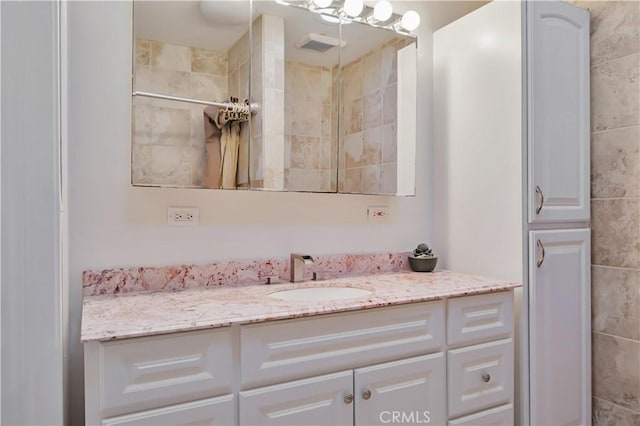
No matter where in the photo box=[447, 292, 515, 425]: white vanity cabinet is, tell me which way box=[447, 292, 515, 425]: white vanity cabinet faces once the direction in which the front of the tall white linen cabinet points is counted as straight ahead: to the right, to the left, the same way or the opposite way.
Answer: the same way

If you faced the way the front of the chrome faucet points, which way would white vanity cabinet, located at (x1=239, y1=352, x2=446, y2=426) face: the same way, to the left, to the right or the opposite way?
the same way

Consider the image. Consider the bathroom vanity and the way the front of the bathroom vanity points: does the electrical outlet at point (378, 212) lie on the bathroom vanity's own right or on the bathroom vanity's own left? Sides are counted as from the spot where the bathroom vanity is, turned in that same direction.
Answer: on the bathroom vanity's own left

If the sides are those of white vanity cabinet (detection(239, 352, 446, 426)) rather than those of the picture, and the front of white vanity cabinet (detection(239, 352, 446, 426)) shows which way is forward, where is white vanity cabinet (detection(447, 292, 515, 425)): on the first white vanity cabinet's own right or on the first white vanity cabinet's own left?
on the first white vanity cabinet's own left

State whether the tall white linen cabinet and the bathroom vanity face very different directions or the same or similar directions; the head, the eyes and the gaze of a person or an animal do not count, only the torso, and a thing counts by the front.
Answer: same or similar directions

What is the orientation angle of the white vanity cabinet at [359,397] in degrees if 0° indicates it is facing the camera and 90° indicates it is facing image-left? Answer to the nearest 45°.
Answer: approximately 315°

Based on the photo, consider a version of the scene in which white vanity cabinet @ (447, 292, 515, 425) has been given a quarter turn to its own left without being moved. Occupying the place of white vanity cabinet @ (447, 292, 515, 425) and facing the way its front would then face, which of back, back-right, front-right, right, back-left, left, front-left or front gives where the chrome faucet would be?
back-left

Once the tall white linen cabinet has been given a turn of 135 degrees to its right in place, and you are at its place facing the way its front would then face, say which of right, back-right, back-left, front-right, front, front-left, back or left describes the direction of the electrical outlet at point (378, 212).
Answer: front

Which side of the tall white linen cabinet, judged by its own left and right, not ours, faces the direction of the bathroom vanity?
right

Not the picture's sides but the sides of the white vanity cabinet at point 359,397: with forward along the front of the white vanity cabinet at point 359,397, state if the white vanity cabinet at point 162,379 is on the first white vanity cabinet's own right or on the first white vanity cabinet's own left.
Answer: on the first white vanity cabinet's own right

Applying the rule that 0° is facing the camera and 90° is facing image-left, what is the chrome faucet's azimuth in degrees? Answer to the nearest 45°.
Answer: approximately 315°

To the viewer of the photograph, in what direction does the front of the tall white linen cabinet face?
facing the viewer and to the right of the viewer

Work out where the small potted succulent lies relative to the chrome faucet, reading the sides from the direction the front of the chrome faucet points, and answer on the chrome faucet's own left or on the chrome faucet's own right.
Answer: on the chrome faucet's own left
